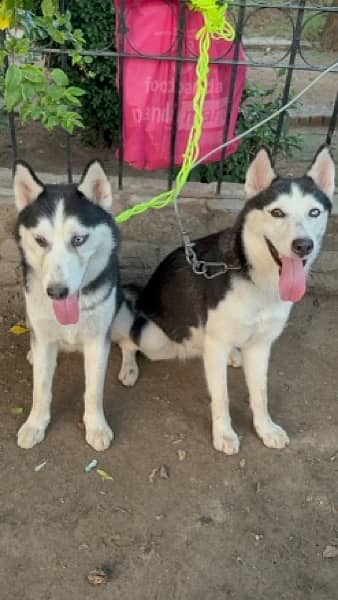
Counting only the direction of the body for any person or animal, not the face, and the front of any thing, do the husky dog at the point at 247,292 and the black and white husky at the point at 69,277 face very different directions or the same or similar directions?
same or similar directions

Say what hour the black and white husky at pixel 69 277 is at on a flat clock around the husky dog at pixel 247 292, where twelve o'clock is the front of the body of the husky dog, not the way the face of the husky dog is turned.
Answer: The black and white husky is roughly at 4 o'clock from the husky dog.

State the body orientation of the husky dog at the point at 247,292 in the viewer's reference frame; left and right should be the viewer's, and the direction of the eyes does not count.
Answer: facing the viewer and to the right of the viewer

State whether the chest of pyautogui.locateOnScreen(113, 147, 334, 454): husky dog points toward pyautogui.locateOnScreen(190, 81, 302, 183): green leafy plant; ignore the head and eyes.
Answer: no

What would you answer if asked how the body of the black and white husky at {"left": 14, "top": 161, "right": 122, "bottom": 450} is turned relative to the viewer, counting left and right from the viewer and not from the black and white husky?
facing the viewer

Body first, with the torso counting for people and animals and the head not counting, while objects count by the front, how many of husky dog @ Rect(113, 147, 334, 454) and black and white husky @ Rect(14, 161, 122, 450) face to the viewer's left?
0

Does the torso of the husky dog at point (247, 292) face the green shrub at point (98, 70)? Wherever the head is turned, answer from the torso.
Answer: no

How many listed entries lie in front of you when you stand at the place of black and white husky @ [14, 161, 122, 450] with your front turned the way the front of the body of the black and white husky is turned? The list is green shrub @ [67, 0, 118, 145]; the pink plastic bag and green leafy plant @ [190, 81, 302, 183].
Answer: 0

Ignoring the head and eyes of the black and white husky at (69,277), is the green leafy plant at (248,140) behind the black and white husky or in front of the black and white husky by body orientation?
behind

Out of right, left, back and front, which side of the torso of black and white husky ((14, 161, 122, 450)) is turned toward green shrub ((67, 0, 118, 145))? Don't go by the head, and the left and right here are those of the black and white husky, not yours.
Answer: back

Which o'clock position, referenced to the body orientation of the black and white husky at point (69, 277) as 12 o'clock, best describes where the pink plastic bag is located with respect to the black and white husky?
The pink plastic bag is roughly at 7 o'clock from the black and white husky.
